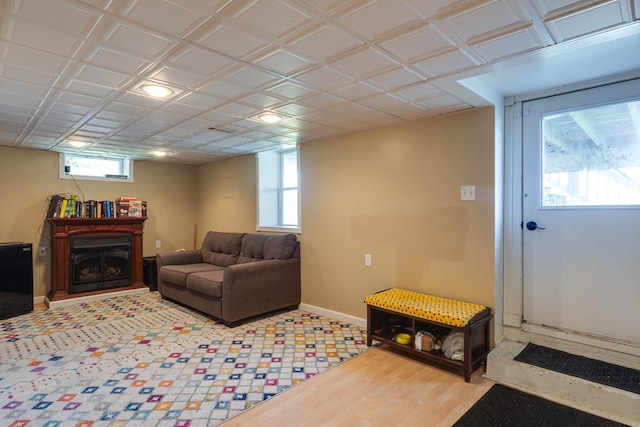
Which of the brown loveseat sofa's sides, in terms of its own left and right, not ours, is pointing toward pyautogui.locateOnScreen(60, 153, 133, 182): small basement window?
right

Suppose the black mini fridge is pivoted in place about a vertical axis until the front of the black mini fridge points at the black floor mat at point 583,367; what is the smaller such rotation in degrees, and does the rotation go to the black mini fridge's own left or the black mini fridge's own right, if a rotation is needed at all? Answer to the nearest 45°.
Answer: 0° — it already faces it

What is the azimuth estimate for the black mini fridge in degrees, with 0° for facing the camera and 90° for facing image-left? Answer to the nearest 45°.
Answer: approximately 315°

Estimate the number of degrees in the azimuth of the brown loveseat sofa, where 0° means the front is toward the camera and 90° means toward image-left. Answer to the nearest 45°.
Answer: approximately 45°

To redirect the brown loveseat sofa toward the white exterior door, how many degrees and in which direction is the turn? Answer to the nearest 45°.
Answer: approximately 90° to its left
